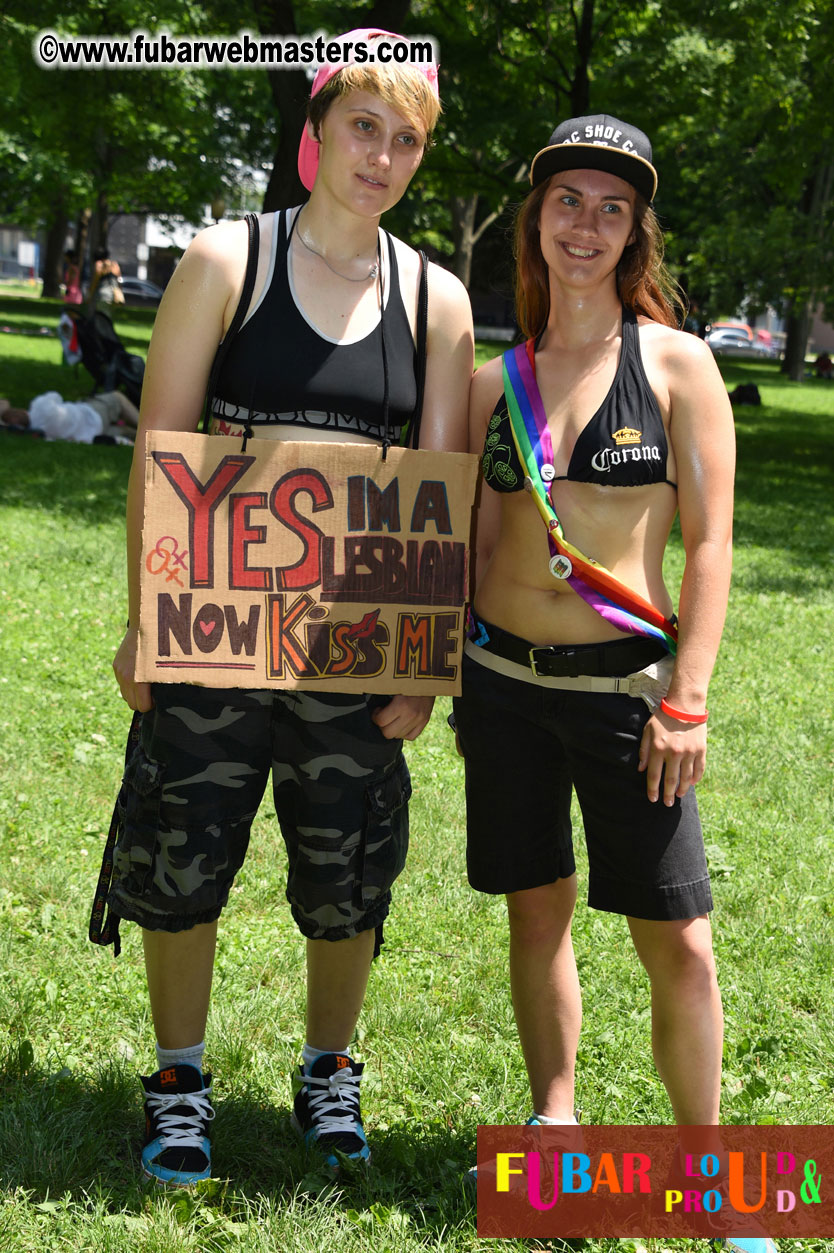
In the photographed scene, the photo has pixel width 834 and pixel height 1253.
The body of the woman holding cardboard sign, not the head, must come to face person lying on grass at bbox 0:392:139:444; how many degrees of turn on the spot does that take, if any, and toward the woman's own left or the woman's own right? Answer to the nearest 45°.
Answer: approximately 180°

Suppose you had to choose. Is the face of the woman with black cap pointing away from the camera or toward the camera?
toward the camera

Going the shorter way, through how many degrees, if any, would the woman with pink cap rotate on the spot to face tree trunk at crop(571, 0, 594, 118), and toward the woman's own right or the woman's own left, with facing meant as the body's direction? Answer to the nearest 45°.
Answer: approximately 180°

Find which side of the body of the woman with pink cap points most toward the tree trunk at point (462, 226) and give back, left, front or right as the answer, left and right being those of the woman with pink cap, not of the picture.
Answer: back

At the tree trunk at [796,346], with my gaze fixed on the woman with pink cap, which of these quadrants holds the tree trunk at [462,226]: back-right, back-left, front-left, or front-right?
front-right

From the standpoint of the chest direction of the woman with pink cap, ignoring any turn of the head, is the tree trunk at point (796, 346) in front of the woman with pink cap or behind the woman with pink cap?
behind

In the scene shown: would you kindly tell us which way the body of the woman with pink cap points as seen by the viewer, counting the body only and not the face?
toward the camera

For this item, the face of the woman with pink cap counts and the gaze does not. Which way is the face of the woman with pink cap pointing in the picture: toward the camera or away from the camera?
toward the camera
